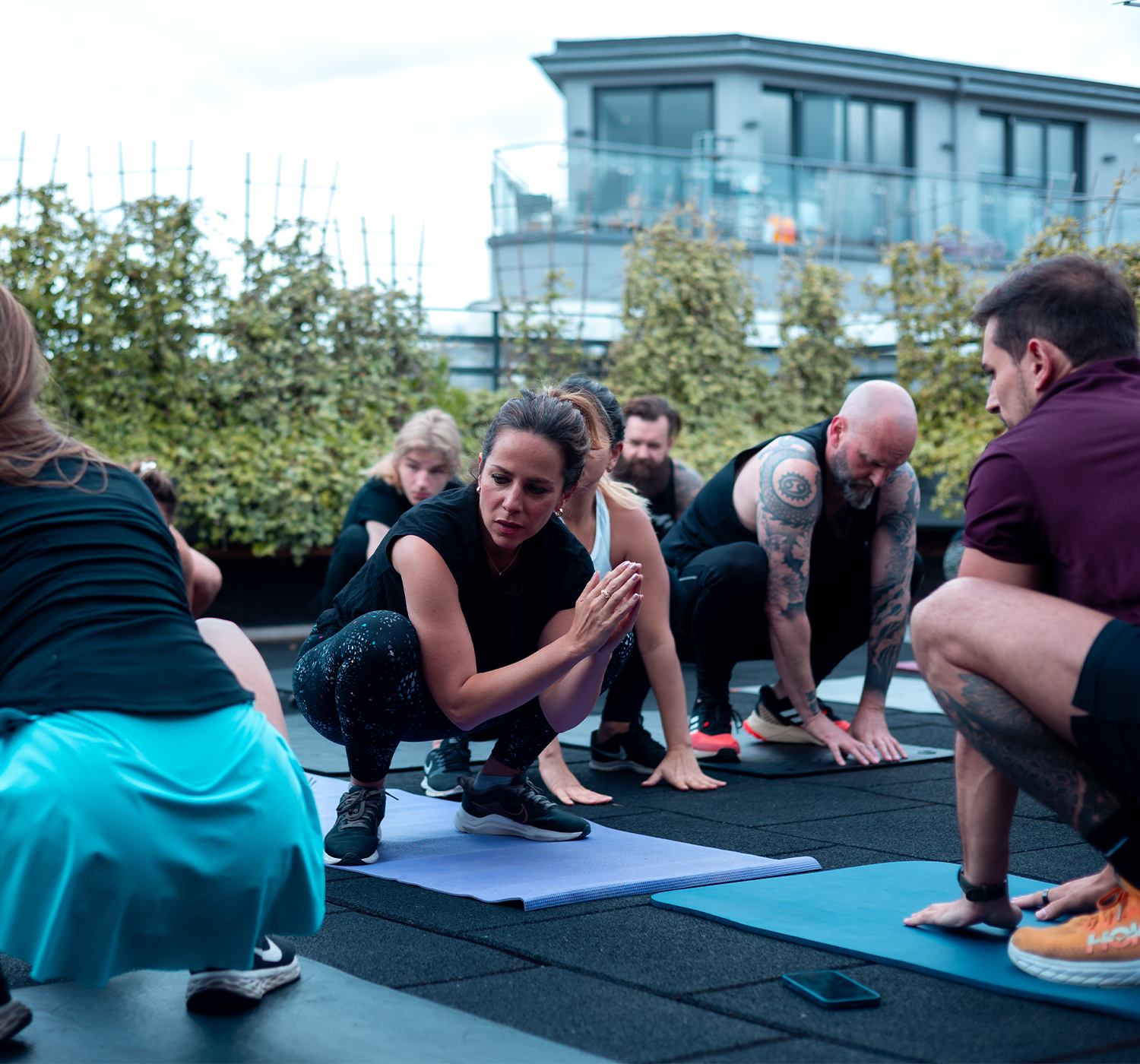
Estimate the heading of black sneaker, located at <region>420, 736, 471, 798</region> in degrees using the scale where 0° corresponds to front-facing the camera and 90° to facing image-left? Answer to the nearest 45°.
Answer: approximately 315°

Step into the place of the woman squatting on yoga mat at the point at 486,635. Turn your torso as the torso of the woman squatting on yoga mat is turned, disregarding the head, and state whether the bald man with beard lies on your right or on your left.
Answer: on your left

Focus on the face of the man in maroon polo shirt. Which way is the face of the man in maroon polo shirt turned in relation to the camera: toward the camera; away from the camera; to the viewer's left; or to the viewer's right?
to the viewer's left

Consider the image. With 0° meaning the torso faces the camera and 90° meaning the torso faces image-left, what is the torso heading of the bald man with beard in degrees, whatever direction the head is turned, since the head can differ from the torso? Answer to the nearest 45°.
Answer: approximately 315°

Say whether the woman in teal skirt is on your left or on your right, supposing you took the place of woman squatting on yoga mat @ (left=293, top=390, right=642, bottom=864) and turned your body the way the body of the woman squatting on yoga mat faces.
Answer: on your right
